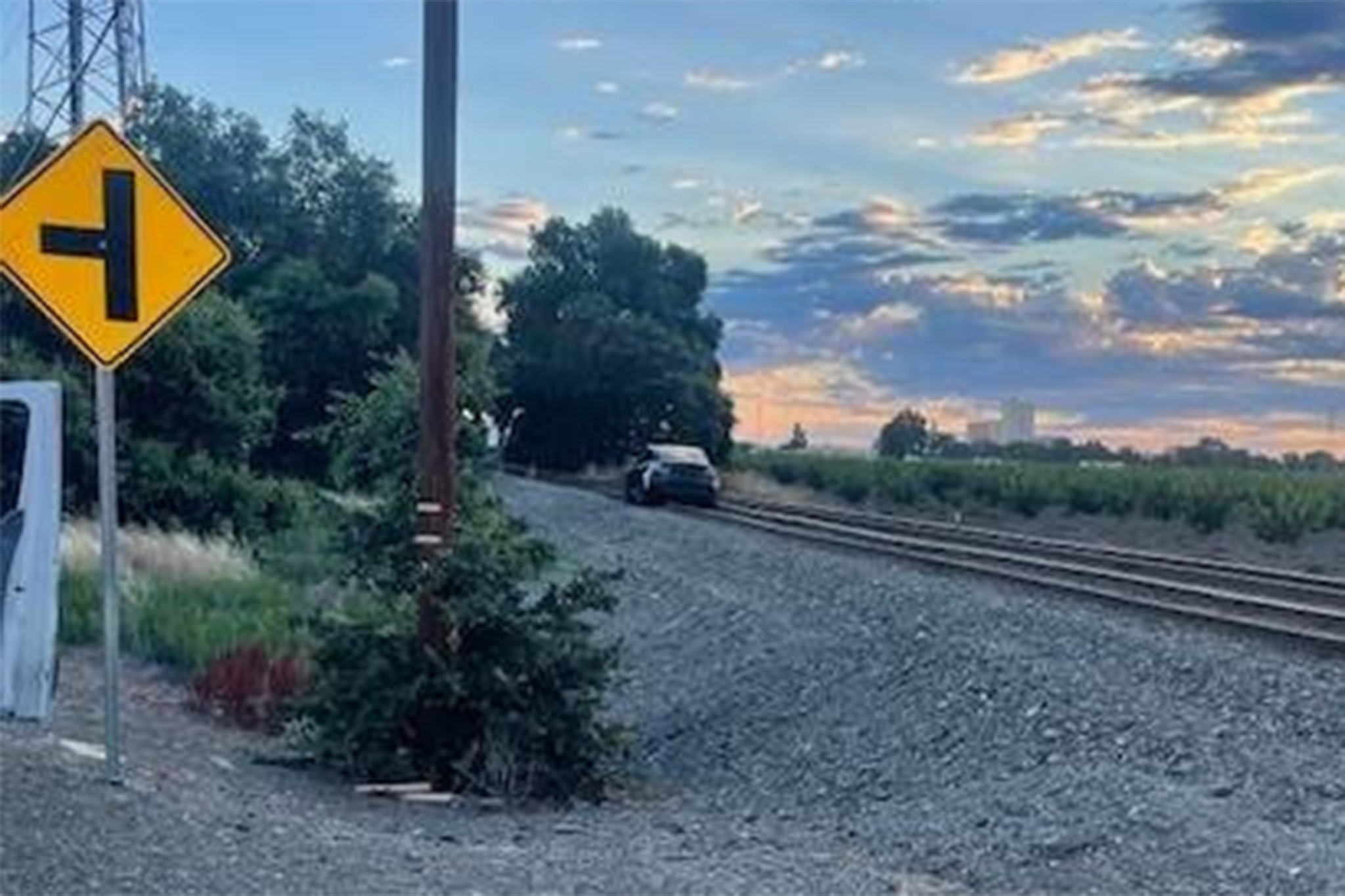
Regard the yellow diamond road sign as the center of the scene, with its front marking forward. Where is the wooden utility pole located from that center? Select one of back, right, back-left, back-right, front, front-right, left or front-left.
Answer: back-left

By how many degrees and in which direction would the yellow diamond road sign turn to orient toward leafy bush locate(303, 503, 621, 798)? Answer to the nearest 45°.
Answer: approximately 135° to its left

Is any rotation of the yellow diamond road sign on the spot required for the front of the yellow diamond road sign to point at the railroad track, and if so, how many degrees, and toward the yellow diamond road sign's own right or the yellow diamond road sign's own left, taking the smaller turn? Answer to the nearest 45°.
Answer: approximately 135° to the yellow diamond road sign's own left

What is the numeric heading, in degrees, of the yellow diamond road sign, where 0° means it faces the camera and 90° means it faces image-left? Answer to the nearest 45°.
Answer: approximately 0°
